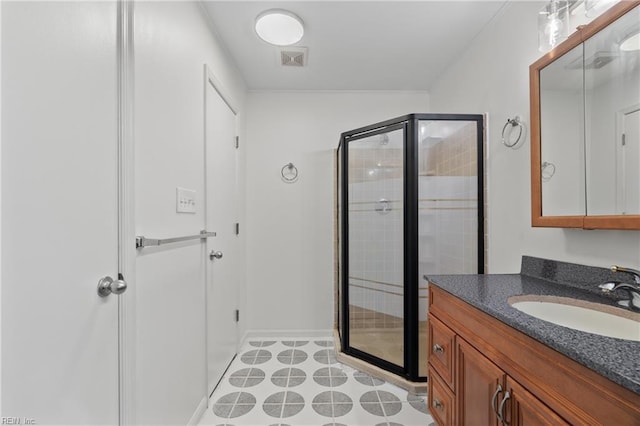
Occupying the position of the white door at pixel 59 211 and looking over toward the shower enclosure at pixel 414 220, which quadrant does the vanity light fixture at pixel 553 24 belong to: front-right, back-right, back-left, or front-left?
front-right

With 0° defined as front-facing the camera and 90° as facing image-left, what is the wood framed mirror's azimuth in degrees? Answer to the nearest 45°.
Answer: approximately 45°

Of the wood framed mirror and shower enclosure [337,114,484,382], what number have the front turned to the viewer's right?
0

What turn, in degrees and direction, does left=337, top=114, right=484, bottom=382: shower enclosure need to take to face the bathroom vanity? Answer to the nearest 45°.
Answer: approximately 45° to its left

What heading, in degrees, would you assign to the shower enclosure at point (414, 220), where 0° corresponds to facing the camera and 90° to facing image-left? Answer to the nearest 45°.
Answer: approximately 45°

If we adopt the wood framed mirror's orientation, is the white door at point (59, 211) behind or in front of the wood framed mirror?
in front

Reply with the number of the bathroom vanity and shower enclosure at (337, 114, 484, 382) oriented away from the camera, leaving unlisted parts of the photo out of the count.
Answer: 0

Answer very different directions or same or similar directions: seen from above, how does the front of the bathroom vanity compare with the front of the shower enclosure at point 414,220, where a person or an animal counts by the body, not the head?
same or similar directions

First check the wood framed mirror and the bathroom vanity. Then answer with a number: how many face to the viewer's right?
0

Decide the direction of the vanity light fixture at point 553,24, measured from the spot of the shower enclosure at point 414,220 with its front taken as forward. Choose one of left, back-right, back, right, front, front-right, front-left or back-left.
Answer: left

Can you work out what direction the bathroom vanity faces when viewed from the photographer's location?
facing the viewer and to the left of the viewer
